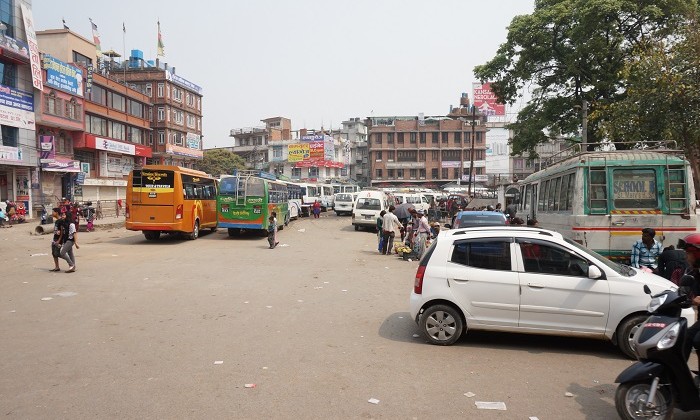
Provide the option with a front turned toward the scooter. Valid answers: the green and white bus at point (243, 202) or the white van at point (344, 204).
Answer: the white van

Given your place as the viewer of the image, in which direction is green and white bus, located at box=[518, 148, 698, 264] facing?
facing away from the viewer and to the left of the viewer

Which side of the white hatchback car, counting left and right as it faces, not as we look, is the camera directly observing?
right

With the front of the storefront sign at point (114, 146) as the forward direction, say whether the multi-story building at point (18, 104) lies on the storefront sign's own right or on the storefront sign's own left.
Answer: on the storefront sign's own right

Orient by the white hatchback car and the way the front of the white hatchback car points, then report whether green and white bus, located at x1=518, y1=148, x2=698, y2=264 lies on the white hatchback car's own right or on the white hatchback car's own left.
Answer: on the white hatchback car's own left

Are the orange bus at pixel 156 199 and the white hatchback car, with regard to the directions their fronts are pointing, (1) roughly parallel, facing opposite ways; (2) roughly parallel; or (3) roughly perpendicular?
roughly perpendicular

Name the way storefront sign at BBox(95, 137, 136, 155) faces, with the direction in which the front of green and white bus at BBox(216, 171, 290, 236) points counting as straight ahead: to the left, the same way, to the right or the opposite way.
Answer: to the right

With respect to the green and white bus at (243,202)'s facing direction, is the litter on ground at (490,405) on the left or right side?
on its right

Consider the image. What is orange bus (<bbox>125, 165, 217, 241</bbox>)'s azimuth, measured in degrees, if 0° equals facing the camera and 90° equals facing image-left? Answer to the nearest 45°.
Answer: approximately 225°
